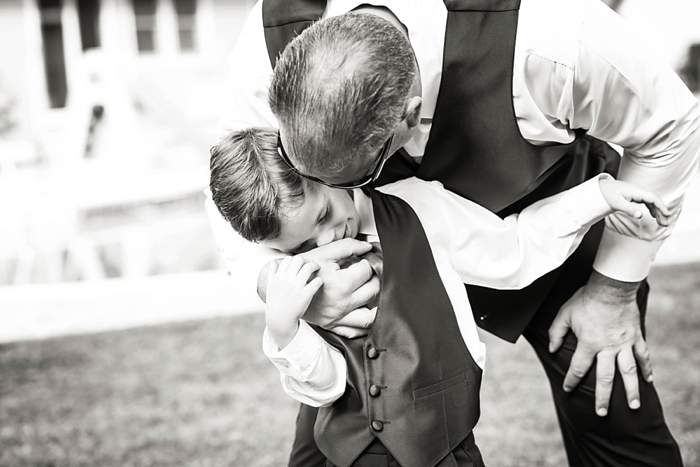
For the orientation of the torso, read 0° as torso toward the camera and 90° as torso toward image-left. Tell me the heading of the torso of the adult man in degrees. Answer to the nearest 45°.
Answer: approximately 45°
